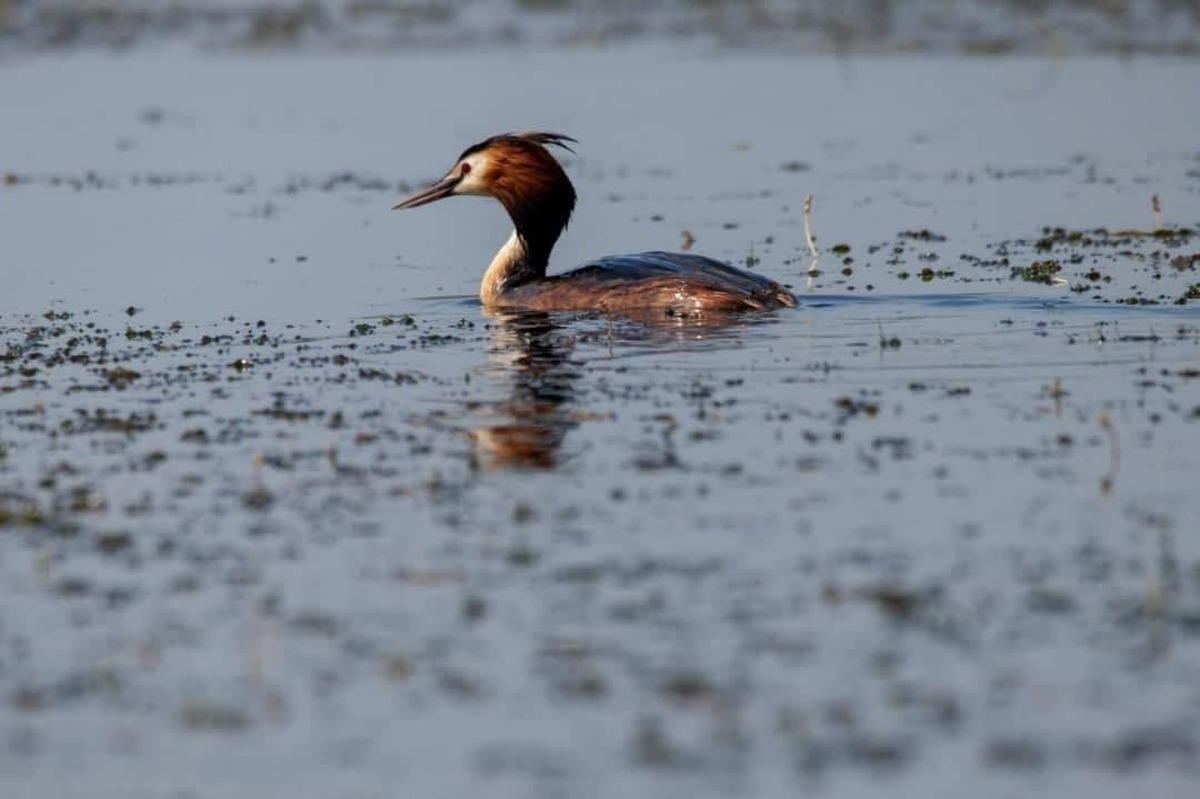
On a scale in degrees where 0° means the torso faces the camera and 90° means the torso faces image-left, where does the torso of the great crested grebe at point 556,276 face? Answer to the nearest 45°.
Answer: approximately 90°
